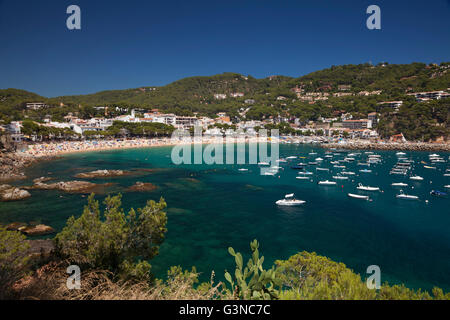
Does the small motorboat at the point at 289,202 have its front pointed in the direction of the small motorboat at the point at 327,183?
no

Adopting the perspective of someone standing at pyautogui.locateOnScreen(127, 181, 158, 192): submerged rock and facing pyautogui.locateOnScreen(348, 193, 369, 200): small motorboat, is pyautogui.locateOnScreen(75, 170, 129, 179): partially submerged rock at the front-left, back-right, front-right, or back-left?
back-left

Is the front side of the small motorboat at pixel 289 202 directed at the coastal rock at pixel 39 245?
no

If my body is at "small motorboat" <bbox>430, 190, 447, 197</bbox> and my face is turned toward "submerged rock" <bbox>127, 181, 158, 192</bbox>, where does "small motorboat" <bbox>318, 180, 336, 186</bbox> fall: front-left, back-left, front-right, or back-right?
front-right
